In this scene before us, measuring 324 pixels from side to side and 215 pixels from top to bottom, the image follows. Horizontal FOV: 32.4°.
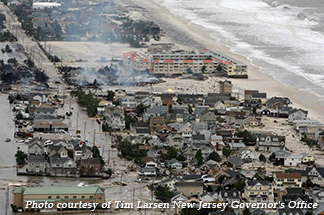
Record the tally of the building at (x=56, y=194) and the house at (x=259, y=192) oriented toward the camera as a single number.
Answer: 2

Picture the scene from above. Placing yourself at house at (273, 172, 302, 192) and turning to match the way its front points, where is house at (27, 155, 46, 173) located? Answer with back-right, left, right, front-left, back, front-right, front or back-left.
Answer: right

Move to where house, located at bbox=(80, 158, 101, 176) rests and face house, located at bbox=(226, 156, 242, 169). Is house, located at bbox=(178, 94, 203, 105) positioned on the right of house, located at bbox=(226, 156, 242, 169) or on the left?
left

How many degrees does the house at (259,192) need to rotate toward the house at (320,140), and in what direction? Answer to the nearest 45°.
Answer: approximately 180°

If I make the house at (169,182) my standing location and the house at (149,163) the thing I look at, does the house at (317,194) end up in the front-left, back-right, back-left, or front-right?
back-right

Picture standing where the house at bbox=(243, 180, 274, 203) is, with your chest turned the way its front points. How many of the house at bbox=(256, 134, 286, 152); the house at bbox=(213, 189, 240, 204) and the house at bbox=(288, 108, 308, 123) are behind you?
2

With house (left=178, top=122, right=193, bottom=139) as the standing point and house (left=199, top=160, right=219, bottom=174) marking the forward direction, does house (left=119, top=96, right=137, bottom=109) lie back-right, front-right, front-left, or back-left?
back-right

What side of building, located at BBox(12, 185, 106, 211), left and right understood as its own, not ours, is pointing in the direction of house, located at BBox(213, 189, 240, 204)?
left

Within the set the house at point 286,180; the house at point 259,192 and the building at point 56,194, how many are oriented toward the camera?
3

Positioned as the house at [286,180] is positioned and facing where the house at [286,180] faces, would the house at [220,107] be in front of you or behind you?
behind

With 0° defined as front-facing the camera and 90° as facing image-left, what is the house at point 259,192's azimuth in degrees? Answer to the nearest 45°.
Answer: approximately 0°

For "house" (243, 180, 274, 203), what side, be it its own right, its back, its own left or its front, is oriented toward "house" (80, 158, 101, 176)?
right

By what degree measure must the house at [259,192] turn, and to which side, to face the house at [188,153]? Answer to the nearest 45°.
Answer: approximately 135° to its right
